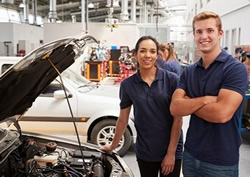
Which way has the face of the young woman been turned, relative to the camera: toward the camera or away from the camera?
toward the camera

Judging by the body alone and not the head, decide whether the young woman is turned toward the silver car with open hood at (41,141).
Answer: no

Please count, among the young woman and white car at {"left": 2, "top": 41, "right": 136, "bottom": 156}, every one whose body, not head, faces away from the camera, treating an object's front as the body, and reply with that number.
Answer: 0

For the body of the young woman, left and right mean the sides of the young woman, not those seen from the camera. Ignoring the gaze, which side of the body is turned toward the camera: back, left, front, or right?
front

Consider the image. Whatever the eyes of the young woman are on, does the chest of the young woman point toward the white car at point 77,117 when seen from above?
no
